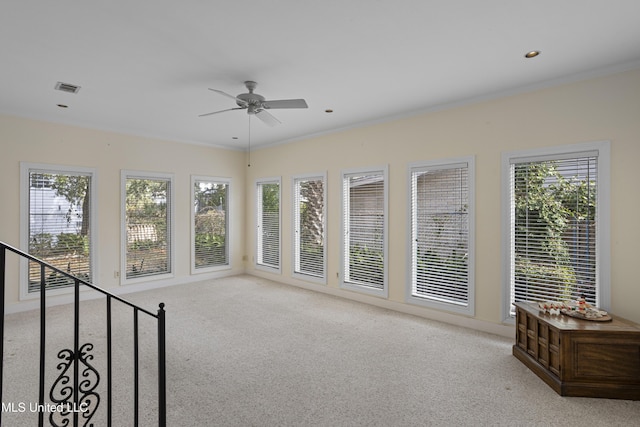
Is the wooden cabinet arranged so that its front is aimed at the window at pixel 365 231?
no

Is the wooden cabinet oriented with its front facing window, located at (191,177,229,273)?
no

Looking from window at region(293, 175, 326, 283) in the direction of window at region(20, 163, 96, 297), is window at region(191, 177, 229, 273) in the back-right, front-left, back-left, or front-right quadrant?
front-right

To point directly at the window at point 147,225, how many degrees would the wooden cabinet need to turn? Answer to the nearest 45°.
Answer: approximately 45° to its right

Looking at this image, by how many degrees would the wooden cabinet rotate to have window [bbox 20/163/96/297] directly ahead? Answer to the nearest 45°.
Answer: approximately 45° to its right

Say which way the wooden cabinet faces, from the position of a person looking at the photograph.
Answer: facing the viewer and to the left of the viewer

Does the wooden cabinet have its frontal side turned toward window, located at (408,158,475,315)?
no

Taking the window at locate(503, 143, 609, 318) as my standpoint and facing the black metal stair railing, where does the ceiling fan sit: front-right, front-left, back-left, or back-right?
front-right

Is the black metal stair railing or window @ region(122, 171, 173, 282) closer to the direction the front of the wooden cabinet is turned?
the black metal stair railing

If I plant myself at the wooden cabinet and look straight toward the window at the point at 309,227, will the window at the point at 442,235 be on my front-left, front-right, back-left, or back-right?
front-right

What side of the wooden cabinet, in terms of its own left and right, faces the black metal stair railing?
front

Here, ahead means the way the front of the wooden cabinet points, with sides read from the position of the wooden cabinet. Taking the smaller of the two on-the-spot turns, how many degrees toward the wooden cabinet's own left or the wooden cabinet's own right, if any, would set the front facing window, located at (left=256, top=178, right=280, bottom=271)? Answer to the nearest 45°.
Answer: approximately 45° to the wooden cabinet's own right
